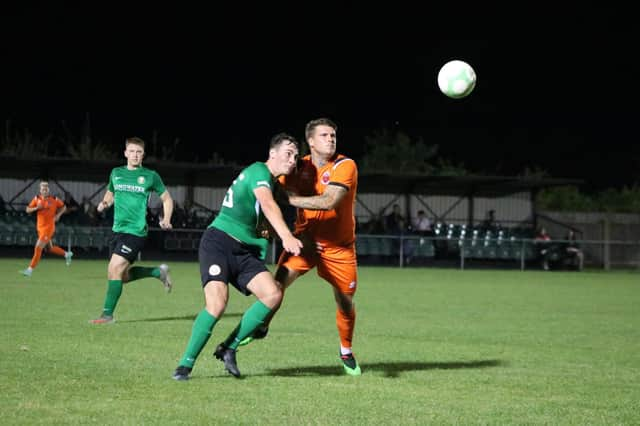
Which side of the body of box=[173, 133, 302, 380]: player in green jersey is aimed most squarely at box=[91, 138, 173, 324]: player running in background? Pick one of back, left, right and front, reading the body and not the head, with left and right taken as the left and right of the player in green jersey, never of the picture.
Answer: left

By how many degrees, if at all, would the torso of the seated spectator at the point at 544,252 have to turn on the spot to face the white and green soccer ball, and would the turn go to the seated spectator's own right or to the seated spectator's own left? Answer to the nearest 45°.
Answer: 0° — they already face it

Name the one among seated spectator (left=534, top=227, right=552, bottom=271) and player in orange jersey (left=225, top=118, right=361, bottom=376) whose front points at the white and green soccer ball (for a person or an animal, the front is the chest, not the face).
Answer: the seated spectator

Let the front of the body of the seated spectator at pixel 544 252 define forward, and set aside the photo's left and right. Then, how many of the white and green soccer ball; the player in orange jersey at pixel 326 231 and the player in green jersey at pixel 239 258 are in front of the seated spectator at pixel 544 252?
3

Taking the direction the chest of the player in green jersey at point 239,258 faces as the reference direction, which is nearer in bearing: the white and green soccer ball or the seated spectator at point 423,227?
the white and green soccer ball

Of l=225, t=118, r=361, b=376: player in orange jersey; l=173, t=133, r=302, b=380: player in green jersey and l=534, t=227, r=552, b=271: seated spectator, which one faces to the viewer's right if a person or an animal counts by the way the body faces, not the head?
the player in green jersey

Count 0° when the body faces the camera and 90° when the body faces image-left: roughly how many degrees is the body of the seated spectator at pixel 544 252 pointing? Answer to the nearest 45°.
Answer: approximately 0°

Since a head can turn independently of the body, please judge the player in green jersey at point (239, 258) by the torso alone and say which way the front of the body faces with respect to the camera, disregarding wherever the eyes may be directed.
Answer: to the viewer's right

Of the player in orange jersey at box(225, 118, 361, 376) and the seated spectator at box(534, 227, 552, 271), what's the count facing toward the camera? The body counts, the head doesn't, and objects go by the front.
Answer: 2

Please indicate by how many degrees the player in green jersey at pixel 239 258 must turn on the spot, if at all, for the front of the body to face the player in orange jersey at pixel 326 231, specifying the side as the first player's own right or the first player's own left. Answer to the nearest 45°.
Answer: approximately 45° to the first player's own left

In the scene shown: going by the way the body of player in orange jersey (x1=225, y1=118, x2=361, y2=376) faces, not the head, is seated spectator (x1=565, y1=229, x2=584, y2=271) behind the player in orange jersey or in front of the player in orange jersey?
behind

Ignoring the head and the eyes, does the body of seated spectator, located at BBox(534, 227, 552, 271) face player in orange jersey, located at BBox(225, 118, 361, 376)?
yes
